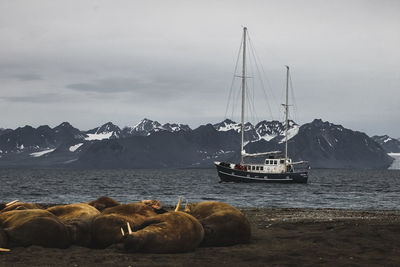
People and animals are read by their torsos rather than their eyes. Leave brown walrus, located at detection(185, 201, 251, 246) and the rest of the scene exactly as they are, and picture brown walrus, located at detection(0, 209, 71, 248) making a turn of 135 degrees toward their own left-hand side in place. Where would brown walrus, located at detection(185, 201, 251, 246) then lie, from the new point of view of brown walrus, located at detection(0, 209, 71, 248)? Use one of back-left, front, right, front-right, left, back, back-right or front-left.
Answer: front-left

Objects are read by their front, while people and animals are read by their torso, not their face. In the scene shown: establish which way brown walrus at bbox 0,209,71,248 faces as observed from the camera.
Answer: facing to the left of the viewer

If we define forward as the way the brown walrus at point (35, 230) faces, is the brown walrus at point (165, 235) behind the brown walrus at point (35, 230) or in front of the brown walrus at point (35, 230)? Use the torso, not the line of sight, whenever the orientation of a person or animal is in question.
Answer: behind

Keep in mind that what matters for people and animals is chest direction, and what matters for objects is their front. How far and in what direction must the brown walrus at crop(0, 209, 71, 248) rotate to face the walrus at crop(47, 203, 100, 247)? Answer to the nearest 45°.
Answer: approximately 135° to its right

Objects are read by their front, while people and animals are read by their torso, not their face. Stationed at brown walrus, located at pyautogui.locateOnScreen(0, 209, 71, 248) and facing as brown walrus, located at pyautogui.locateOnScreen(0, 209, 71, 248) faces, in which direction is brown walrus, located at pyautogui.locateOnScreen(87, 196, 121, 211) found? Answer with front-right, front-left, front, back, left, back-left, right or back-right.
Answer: back-right

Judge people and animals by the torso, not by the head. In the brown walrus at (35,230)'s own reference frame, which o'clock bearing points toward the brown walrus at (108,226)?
the brown walrus at (108,226) is roughly at 6 o'clock from the brown walrus at (35,230).
